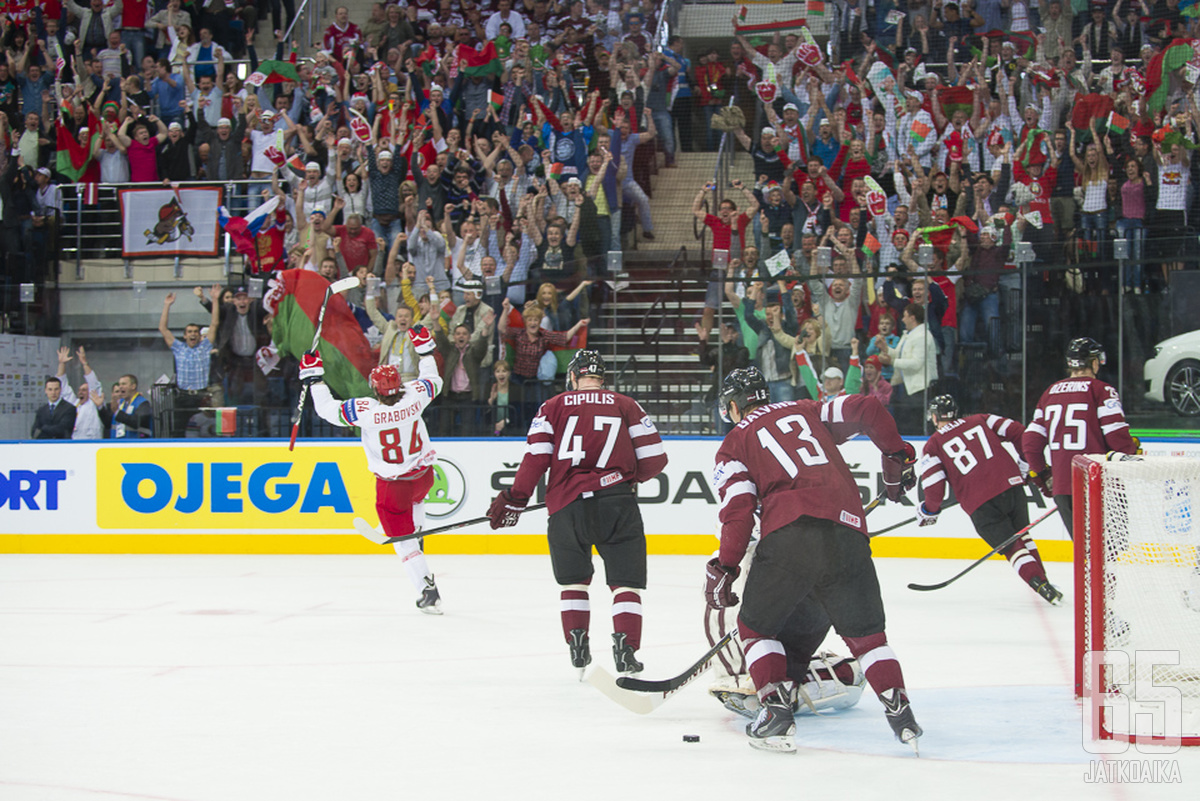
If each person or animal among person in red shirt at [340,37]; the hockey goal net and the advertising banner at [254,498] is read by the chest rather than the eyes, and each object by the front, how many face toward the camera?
2

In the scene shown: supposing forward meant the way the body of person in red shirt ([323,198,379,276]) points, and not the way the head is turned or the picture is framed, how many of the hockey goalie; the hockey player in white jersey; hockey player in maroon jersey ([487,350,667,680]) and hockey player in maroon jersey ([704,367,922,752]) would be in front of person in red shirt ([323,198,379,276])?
4

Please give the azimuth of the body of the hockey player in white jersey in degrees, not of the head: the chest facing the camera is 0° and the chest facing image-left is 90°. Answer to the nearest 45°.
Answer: approximately 180°

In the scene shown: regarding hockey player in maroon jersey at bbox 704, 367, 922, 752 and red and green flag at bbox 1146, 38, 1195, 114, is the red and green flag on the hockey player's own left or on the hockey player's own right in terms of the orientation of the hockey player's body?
on the hockey player's own right

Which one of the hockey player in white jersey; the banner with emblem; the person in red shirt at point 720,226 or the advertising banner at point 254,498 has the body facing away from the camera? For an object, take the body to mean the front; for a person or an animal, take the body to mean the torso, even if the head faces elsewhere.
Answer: the hockey player in white jersey

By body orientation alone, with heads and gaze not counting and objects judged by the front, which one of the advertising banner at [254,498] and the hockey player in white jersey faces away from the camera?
the hockey player in white jersey

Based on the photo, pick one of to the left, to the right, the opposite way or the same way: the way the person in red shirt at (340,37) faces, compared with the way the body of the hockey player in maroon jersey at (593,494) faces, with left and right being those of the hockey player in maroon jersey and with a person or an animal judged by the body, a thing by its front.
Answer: the opposite way

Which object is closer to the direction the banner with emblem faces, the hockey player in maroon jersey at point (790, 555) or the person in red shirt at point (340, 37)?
the hockey player in maroon jersey

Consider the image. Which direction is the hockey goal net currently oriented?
to the viewer's left
